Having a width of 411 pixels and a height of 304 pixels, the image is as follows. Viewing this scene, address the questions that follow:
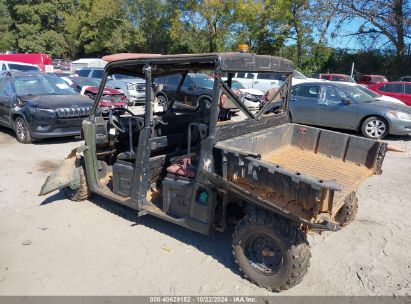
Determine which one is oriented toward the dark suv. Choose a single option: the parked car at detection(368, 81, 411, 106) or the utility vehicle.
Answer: the utility vehicle

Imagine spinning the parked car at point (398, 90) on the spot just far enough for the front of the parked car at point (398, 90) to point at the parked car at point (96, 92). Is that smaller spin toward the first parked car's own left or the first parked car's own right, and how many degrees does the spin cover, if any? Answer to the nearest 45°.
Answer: approximately 135° to the first parked car's own right

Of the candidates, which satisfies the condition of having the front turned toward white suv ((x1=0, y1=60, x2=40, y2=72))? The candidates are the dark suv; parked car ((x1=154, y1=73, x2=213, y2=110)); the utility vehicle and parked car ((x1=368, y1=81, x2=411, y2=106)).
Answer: the utility vehicle

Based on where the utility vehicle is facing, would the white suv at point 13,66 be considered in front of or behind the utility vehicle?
in front

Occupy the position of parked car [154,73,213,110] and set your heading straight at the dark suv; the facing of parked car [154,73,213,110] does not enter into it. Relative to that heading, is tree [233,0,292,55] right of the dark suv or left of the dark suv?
right

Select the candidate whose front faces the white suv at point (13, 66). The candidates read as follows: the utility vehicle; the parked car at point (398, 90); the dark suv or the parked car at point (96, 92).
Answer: the utility vehicle

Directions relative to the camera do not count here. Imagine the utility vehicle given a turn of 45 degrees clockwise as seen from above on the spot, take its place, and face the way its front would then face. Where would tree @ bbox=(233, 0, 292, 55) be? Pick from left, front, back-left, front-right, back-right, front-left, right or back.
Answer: front

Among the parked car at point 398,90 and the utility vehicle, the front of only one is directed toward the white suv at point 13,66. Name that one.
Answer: the utility vehicle

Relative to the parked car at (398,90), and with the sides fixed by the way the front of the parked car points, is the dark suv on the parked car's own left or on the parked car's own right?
on the parked car's own right

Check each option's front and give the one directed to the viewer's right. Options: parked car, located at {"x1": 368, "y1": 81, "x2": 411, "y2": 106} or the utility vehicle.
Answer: the parked car

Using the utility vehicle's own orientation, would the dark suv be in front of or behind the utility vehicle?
in front

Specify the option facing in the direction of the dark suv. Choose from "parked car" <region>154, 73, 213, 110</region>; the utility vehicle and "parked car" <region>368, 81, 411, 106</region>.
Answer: the utility vehicle

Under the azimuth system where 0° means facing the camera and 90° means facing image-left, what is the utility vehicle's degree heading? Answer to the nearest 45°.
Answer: approximately 135°

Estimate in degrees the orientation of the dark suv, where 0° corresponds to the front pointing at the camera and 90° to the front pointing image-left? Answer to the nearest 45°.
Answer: approximately 315°

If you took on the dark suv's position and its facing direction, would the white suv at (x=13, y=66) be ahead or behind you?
behind

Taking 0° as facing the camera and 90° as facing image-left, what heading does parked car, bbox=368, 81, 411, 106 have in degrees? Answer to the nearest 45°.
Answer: approximately 270°

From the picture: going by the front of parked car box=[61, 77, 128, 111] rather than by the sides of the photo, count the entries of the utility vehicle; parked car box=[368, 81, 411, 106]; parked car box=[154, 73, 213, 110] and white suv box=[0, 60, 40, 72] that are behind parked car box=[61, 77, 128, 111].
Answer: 1
